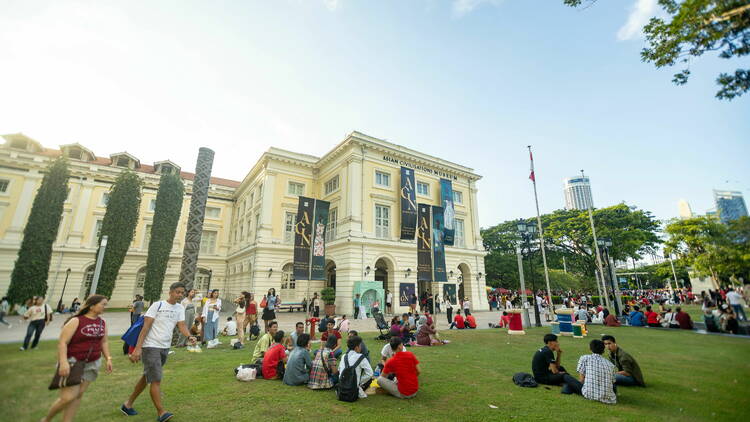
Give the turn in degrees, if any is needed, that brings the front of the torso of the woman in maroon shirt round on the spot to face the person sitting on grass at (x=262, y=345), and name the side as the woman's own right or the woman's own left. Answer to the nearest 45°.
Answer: approximately 90° to the woman's own left

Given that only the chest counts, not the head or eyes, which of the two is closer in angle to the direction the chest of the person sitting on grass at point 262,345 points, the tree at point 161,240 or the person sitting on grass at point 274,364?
the person sitting on grass

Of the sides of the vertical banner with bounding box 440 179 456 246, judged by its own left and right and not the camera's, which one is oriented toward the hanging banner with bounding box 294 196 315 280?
right

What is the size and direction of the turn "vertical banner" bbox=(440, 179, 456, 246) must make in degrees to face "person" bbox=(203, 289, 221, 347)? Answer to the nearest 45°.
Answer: approximately 90° to its right

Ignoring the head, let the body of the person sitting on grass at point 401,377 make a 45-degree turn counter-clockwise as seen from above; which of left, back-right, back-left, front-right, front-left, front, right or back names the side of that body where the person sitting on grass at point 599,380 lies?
back

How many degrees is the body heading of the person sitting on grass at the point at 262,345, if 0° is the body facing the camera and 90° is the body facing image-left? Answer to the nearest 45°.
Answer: approximately 315°

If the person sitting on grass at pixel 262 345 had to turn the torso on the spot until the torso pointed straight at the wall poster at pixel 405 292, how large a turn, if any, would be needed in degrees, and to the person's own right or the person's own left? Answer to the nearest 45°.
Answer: approximately 90° to the person's own left

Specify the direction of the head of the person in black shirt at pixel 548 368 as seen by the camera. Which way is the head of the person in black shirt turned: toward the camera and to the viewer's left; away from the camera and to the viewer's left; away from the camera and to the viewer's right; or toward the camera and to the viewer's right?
toward the camera and to the viewer's right

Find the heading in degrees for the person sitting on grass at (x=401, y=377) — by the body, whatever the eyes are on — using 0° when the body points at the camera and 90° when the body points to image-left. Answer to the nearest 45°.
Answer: approximately 135°

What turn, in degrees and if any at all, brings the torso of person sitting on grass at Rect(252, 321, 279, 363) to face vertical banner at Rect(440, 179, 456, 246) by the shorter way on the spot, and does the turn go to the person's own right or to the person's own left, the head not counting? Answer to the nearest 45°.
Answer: approximately 90° to the person's own left
